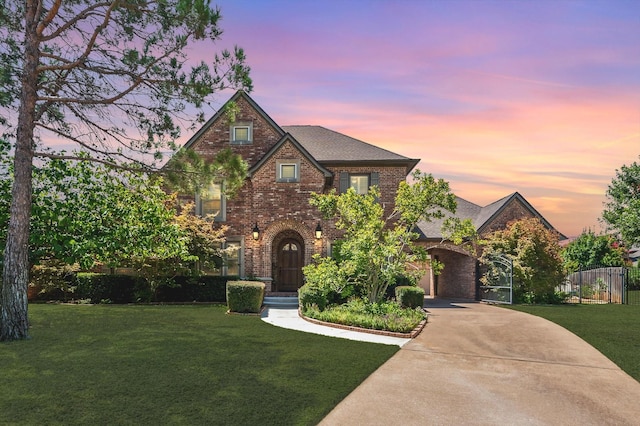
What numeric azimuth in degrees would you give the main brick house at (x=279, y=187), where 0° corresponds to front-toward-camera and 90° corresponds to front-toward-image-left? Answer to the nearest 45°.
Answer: approximately 0°

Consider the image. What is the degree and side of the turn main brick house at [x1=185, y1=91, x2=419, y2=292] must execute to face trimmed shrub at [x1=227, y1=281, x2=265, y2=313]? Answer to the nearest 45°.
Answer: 0° — it already faces it

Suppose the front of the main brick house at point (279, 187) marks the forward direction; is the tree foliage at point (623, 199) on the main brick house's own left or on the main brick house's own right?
on the main brick house's own left

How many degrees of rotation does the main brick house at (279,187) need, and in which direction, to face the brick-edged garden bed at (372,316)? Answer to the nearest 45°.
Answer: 0° — it already faces it

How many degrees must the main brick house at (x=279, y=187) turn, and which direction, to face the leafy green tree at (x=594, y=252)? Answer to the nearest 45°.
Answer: approximately 135° to its left

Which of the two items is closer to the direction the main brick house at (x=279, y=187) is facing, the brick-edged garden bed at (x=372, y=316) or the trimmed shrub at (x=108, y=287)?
the brick-edged garden bed

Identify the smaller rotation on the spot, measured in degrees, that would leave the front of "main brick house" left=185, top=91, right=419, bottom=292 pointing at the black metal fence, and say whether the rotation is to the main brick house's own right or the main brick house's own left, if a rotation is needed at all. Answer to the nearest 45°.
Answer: approximately 90° to the main brick house's own left

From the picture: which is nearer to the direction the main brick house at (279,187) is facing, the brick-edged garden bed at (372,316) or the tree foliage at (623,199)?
the brick-edged garden bed
